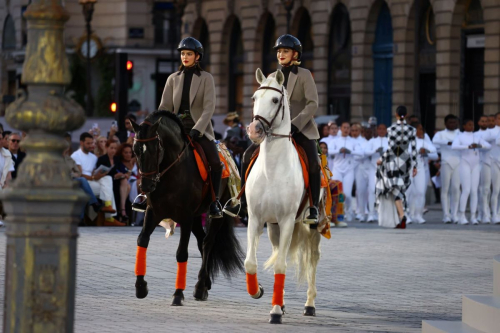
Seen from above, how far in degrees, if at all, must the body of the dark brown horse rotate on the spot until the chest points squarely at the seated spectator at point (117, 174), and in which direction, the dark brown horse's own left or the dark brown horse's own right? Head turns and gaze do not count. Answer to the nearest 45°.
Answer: approximately 135° to the dark brown horse's own right

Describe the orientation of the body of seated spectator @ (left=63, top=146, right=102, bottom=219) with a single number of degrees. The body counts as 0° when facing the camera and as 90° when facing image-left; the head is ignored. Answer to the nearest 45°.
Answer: approximately 315°

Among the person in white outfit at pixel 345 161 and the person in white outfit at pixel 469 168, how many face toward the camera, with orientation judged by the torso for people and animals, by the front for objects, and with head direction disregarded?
2

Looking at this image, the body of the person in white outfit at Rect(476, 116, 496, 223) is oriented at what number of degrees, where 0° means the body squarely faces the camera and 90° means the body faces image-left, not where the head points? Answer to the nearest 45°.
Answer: approximately 0°

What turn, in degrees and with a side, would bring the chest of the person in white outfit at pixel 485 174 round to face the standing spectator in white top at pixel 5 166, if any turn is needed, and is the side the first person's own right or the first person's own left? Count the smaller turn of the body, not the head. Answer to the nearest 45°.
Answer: approximately 45° to the first person's own right

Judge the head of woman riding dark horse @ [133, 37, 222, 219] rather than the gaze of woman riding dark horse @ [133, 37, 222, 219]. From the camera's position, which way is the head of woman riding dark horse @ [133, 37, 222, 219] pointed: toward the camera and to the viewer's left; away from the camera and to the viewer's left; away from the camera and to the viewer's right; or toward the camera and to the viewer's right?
toward the camera and to the viewer's left

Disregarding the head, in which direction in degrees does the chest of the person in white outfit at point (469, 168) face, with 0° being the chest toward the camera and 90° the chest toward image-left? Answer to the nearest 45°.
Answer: approximately 0°

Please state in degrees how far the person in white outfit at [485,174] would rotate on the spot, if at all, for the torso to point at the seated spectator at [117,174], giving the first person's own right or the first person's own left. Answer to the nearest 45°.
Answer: approximately 45° to the first person's own right
